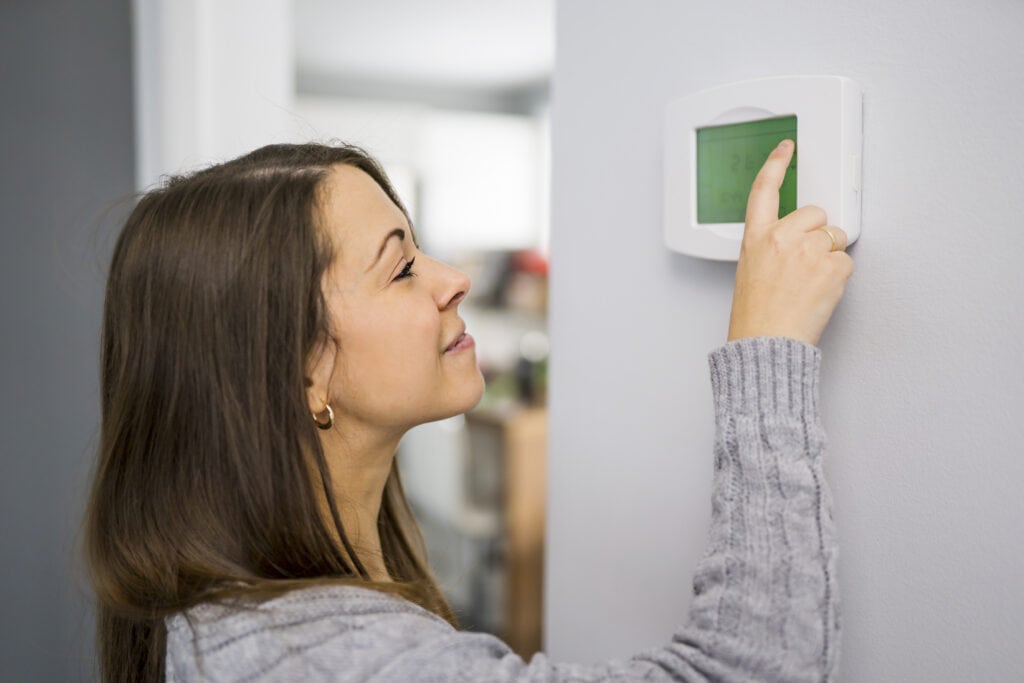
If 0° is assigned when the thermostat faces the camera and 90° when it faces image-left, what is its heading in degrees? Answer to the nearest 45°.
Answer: approximately 45°

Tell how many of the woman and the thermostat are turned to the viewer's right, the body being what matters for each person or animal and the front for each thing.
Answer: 1

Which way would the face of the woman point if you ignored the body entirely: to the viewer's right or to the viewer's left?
to the viewer's right

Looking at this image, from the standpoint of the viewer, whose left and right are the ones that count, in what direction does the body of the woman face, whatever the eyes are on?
facing to the right of the viewer
